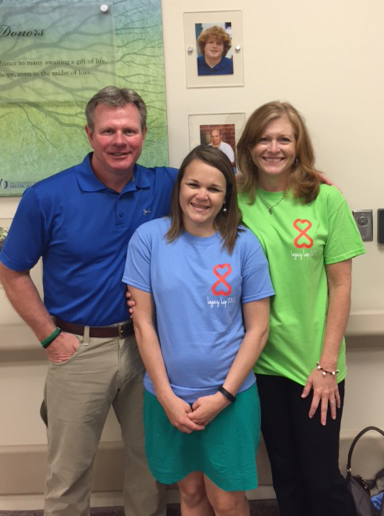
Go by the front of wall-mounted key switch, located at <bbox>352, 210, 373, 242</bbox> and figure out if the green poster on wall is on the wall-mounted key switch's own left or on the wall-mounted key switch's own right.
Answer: on the wall-mounted key switch's own right

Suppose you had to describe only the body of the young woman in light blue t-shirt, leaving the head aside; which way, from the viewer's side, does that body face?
toward the camera

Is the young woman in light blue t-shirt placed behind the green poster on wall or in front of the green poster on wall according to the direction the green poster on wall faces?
in front

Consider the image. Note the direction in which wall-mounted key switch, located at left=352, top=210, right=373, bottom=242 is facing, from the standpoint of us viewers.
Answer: facing the viewer

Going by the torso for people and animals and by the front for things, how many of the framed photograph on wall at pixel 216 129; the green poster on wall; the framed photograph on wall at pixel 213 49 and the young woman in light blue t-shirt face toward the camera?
4

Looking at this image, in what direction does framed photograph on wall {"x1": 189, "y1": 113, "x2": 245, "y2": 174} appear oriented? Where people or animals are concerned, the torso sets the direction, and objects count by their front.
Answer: toward the camera
